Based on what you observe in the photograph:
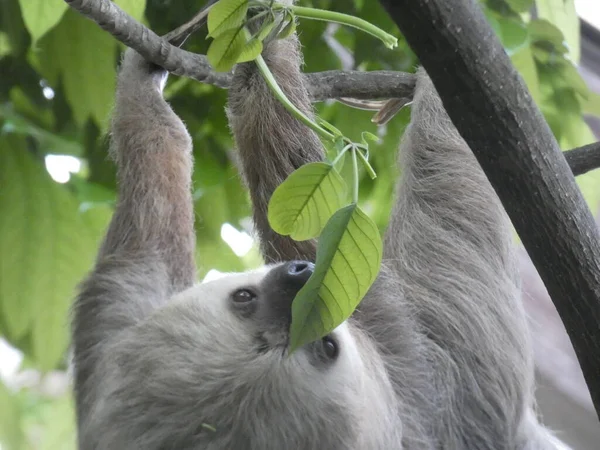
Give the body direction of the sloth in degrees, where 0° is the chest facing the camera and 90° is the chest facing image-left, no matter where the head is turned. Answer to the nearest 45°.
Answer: approximately 0°

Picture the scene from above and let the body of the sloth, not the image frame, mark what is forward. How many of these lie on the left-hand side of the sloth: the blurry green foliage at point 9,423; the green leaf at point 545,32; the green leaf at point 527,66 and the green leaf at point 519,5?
3

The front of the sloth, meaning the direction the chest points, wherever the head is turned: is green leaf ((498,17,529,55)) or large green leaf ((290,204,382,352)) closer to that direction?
the large green leaf

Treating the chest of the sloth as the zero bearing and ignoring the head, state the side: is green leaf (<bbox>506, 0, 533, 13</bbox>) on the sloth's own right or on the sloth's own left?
on the sloth's own left

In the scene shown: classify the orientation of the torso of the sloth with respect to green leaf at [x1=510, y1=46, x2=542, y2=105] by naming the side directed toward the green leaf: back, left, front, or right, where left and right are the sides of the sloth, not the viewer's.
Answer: left
